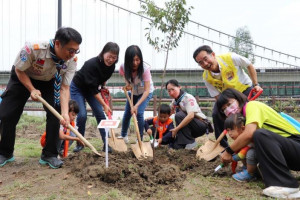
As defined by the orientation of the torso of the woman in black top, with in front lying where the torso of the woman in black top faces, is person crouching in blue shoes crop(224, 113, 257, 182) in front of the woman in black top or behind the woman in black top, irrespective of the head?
in front

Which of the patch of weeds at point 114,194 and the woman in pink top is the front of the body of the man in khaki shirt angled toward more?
the patch of weeds

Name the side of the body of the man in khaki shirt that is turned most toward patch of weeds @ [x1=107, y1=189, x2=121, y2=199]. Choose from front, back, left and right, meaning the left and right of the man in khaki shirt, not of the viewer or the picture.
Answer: front

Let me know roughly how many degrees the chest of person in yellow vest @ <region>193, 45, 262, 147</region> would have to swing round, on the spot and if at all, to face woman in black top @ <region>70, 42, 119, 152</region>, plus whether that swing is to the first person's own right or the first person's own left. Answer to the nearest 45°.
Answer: approximately 45° to the first person's own right

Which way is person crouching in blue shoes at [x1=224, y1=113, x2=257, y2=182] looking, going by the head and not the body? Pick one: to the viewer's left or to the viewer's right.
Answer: to the viewer's left

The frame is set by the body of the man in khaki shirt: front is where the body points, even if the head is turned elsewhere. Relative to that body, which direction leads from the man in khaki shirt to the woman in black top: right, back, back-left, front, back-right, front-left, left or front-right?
left

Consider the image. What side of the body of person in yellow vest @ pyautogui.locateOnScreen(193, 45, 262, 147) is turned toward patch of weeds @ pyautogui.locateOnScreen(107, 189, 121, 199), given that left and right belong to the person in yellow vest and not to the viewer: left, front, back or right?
front

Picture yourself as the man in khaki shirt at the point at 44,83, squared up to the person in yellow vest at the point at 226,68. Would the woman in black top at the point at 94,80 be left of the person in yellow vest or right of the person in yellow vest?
left

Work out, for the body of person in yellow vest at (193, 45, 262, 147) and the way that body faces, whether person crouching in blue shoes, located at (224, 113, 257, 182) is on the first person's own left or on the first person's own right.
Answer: on the first person's own left

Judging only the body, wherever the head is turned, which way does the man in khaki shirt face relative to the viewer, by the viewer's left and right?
facing the viewer and to the right of the viewer

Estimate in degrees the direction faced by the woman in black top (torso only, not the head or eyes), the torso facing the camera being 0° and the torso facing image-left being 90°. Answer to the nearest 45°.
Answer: approximately 315°

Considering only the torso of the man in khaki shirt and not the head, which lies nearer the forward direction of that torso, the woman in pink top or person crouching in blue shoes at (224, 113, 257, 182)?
the person crouching in blue shoes

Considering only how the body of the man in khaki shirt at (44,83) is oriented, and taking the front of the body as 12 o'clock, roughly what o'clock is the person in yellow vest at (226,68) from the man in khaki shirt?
The person in yellow vest is roughly at 11 o'clock from the man in khaki shirt.
